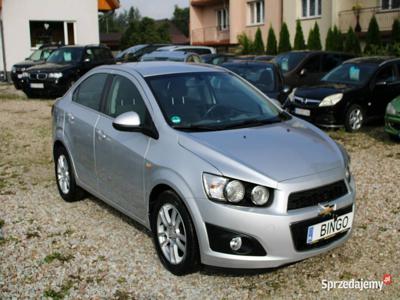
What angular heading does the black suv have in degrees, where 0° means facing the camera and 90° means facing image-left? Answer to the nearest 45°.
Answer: approximately 45°

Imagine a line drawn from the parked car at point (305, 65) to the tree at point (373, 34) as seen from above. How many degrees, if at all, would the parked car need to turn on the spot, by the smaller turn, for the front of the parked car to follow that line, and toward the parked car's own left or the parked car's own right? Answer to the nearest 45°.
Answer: approximately 135° to the parked car's own right

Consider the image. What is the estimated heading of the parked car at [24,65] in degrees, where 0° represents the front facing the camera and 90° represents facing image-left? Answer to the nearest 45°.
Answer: approximately 45°

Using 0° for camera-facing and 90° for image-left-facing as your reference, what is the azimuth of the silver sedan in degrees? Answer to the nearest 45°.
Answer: approximately 315°

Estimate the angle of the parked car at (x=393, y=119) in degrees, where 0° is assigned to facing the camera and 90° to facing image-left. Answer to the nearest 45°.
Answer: approximately 45°

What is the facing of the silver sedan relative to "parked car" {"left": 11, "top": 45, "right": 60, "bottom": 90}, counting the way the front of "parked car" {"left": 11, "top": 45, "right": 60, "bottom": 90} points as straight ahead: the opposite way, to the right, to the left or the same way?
to the left

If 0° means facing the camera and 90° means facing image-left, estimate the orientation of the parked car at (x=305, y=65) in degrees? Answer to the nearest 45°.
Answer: approximately 45°

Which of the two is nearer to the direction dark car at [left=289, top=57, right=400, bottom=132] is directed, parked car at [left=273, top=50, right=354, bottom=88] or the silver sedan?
the silver sedan

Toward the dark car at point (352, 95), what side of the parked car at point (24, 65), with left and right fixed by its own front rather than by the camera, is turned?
left

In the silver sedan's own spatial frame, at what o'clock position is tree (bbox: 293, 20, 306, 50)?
The tree is roughly at 8 o'clock from the silver sedan.

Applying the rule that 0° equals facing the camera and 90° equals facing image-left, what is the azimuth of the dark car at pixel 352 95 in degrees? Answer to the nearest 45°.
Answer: approximately 45°

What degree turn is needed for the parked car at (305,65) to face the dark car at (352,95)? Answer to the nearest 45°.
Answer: approximately 45° to its left
